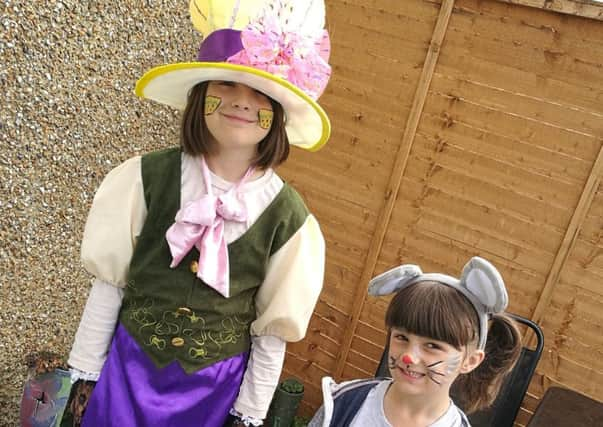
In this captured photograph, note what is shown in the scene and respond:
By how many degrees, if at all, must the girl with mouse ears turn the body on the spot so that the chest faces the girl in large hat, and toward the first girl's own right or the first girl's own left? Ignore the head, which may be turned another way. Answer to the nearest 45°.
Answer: approximately 45° to the first girl's own right

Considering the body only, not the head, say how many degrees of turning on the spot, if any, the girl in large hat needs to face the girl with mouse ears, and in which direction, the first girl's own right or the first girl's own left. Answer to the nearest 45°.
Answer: approximately 90° to the first girl's own left

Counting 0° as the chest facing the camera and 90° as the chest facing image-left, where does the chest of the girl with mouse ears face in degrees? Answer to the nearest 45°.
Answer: approximately 45°

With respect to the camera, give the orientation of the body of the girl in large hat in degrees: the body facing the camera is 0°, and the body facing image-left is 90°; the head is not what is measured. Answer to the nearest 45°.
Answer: approximately 0°
